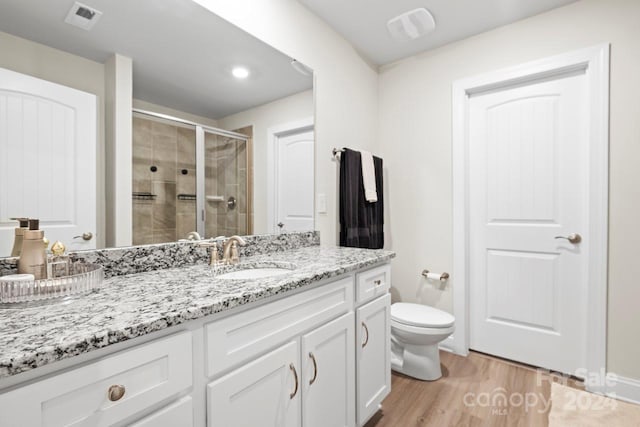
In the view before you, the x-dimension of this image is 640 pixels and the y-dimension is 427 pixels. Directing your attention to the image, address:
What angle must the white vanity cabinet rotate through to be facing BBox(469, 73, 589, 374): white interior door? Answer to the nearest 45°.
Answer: approximately 45° to its left

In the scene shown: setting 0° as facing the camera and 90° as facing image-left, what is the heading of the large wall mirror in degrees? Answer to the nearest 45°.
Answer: approximately 315°

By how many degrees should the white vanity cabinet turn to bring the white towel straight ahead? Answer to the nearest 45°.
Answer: approximately 90° to its left

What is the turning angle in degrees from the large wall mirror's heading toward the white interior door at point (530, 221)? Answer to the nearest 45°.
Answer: approximately 45° to its left
